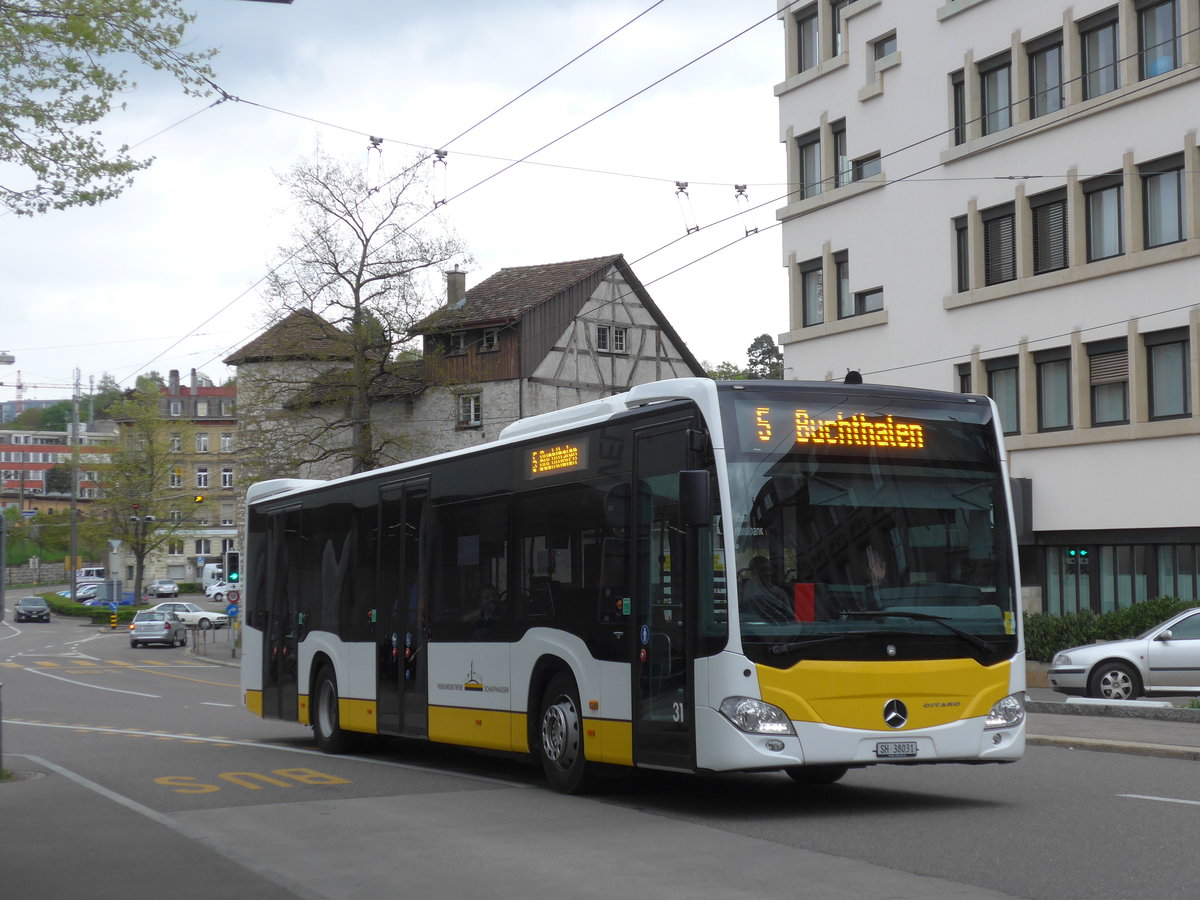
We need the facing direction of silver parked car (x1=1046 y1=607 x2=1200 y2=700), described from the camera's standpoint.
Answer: facing to the left of the viewer

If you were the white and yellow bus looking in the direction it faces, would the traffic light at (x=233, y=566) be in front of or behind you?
behind

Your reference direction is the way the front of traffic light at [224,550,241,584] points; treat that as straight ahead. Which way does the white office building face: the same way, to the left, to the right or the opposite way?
to the right

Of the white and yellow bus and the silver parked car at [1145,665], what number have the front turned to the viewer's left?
1

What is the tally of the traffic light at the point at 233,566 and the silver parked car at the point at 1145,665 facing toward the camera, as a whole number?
1

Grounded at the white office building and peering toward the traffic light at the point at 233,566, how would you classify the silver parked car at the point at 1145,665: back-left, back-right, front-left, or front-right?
back-left

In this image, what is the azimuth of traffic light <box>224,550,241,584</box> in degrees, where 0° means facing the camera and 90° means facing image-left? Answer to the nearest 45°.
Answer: approximately 0°

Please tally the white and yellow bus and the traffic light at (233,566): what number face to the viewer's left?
0

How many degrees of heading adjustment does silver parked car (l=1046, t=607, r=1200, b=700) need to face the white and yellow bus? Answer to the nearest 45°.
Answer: approximately 90° to its left

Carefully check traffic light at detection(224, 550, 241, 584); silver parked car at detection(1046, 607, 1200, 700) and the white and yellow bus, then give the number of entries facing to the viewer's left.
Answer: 1
